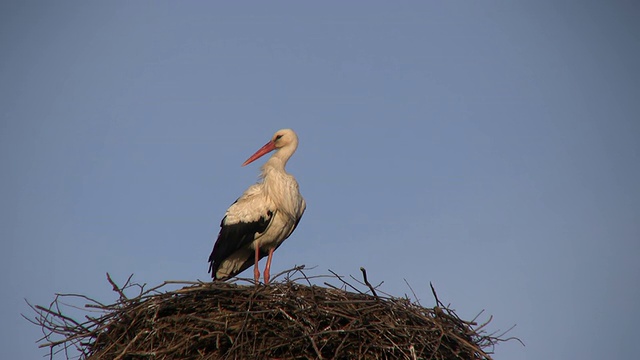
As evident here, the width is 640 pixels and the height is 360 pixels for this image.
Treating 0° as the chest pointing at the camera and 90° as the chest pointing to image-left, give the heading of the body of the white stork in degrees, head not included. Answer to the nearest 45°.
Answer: approximately 315°
